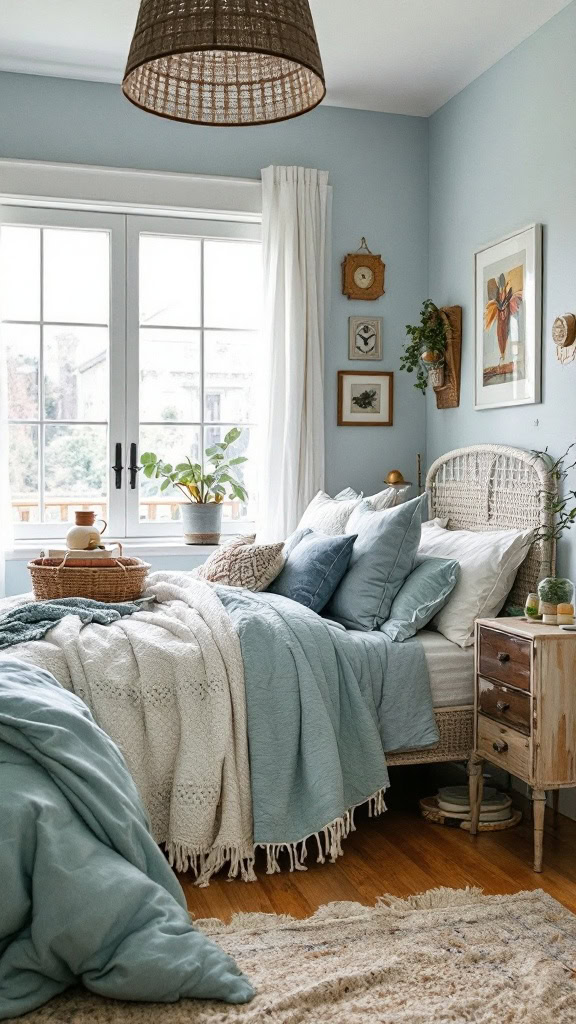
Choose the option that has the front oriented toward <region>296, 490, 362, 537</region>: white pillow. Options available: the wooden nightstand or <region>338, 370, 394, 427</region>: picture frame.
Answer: the picture frame

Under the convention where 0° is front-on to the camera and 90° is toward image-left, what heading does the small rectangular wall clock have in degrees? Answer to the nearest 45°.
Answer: approximately 0°

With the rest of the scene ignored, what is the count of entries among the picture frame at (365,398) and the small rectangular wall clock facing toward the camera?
2

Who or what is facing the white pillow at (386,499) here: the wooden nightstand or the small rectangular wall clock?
the small rectangular wall clock

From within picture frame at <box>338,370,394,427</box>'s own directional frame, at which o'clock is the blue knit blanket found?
The blue knit blanket is roughly at 1 o'clock from the picture frame.

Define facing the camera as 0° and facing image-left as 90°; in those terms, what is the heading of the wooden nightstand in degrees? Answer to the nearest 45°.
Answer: approximately 45°
